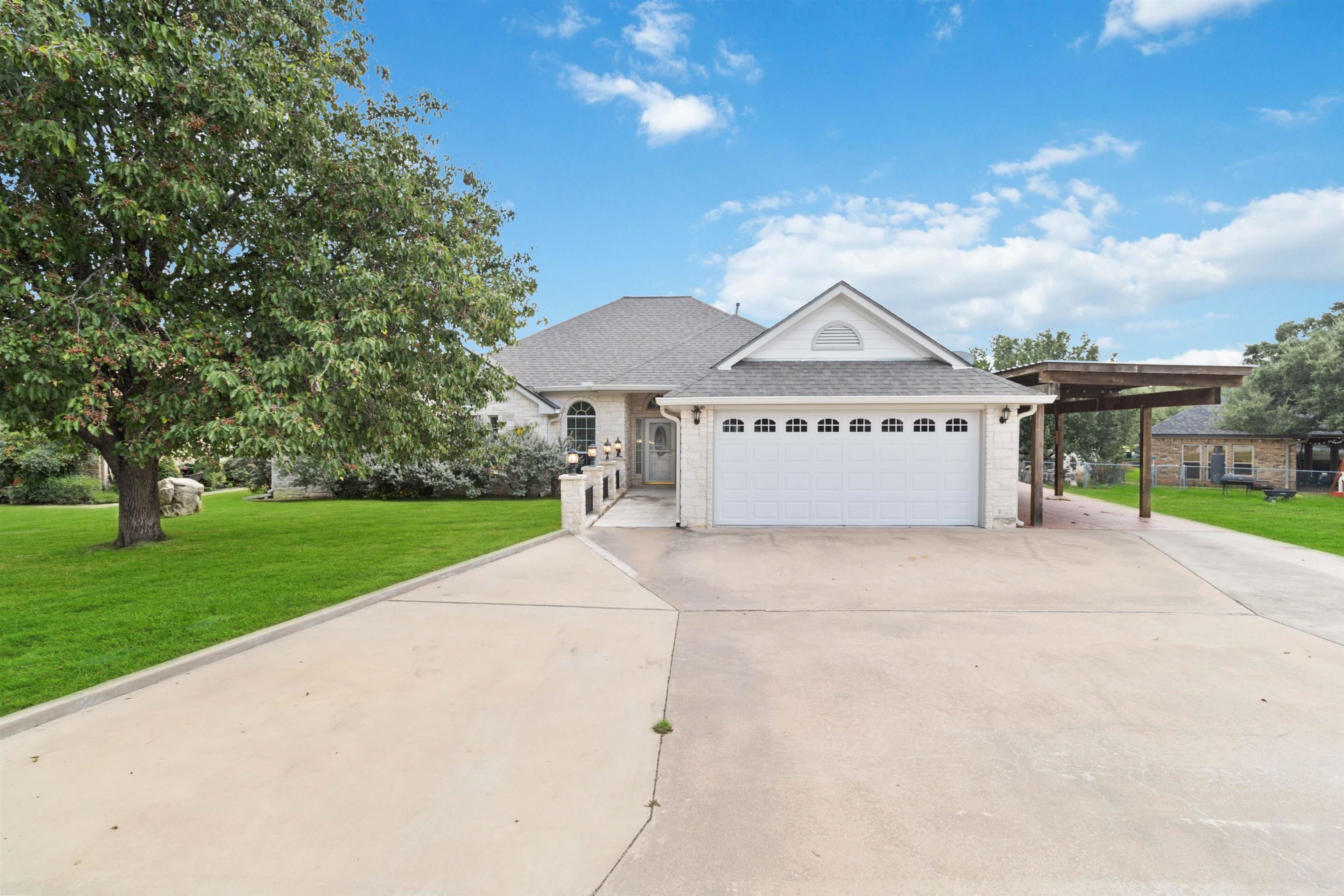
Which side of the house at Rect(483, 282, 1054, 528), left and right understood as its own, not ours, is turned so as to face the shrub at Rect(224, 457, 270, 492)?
right

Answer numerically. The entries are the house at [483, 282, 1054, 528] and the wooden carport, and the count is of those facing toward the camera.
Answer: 2

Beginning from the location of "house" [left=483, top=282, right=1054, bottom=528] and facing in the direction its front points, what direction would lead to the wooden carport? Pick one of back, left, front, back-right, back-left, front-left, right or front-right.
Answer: left

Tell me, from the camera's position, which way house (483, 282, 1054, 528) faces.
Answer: facing the viewer

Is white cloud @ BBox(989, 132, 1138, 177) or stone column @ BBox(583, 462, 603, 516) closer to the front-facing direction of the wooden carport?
the stone column

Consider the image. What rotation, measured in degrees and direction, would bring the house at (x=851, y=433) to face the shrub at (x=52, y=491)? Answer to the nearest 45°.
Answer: approximately 90° to its right

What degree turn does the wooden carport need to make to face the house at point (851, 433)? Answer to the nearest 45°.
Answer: approximately 45° to its right

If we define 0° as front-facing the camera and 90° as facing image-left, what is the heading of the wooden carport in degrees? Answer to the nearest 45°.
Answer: approximately 0°

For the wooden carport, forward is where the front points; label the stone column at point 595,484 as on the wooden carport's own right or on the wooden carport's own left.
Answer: on the wooden carport's own right

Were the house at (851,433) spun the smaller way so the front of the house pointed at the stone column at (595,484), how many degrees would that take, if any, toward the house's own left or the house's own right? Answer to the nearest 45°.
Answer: approximately 90° to the house's own right
